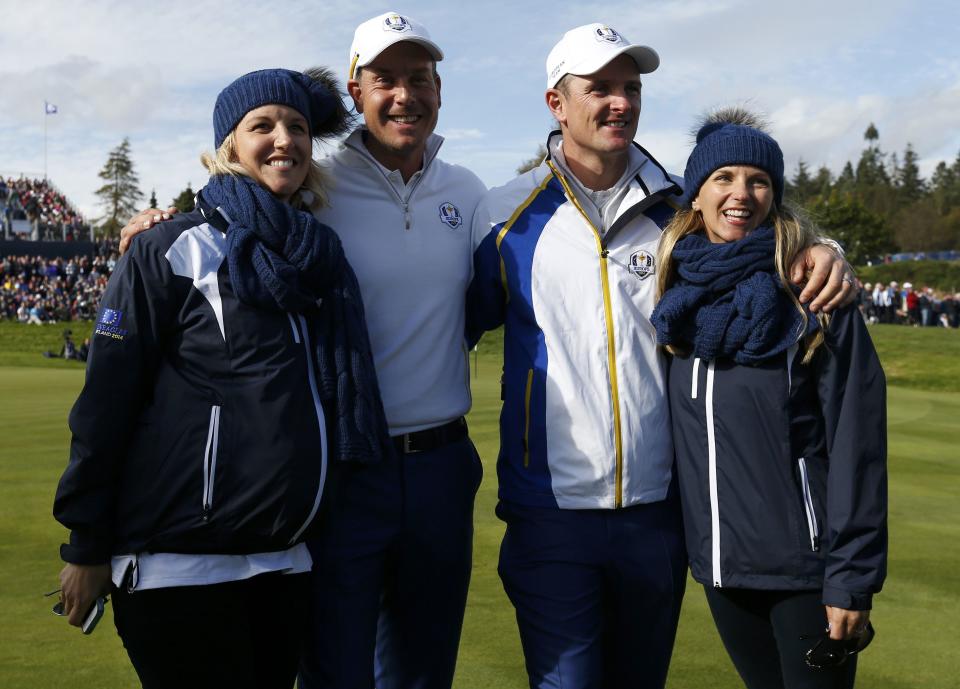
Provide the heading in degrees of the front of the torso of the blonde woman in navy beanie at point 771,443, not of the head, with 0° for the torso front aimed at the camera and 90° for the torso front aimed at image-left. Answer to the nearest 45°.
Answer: approximately 45°

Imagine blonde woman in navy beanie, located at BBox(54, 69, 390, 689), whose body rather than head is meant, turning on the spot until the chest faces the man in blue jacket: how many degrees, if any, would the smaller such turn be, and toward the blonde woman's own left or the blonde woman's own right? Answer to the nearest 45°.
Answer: approximately 45° to the blonde woman's own left

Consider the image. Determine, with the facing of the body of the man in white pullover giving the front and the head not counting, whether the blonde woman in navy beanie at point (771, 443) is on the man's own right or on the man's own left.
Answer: on the man's own left

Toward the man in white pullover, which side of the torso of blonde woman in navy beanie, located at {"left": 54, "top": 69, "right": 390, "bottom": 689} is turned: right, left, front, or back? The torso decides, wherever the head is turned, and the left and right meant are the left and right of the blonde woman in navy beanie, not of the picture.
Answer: left

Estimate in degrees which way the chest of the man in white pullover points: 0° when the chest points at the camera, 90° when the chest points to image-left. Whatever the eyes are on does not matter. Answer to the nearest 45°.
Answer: approximately 0°

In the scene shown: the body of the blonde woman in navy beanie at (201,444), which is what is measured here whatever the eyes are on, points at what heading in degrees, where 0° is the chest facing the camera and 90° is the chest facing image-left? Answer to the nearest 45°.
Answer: approximately 315°

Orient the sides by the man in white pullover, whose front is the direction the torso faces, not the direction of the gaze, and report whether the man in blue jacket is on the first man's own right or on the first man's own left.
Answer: on the first man's own left

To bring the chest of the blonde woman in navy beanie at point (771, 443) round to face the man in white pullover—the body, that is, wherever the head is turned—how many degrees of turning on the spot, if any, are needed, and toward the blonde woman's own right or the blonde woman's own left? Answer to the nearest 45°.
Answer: approximately 45° to the blonde woman's own right
